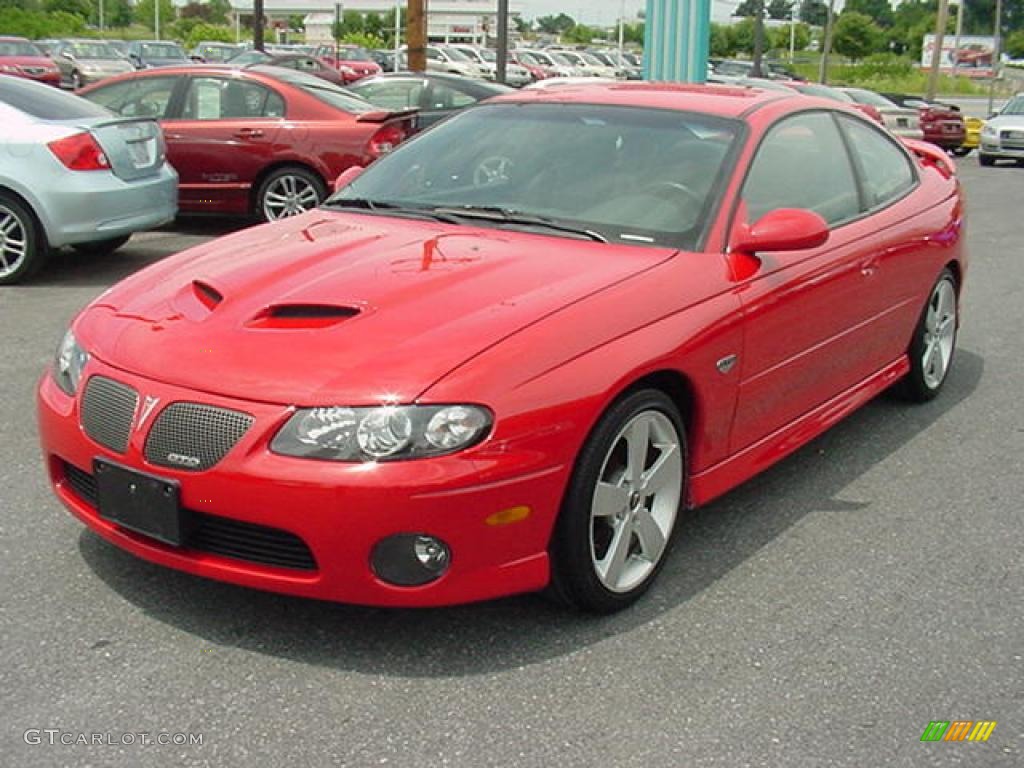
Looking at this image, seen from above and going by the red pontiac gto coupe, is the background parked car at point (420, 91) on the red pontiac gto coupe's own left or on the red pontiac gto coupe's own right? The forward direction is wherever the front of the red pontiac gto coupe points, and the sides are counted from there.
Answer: on the red pontiac gto coupe's own right

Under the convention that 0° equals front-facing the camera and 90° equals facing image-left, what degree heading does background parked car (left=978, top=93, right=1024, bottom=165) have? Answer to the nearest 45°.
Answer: approximately 45°

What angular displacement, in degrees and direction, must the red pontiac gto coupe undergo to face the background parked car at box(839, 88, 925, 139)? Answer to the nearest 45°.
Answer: approximately 135° to its right

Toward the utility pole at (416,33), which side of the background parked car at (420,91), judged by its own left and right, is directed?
right

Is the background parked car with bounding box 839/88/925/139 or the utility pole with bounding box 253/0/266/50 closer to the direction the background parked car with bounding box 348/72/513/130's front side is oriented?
the utility pole

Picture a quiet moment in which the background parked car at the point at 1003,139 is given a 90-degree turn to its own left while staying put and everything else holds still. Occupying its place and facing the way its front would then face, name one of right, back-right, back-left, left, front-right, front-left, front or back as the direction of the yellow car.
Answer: back-left

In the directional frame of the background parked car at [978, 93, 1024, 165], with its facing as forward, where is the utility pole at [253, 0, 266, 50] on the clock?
The utility pole is roughly at 2 o'clock from the background parked car.

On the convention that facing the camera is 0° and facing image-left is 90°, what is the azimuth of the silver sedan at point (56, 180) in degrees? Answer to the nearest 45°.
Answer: approximately 135°

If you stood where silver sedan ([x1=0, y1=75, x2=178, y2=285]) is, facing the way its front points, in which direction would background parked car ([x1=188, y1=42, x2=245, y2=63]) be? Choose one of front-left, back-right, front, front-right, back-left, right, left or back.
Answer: front-right

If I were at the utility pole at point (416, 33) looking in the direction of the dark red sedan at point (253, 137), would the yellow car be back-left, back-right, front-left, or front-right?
back-left

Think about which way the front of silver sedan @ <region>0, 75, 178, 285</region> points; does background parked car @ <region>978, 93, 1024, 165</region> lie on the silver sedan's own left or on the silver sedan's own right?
on the silver sedan's own right

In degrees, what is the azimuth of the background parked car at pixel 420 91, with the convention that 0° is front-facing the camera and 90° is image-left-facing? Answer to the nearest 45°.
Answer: approximately 90°

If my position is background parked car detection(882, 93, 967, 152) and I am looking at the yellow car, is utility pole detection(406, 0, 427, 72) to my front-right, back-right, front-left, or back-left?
back-left

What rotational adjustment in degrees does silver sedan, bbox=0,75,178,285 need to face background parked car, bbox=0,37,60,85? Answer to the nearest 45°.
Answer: approximately 45° to its right
